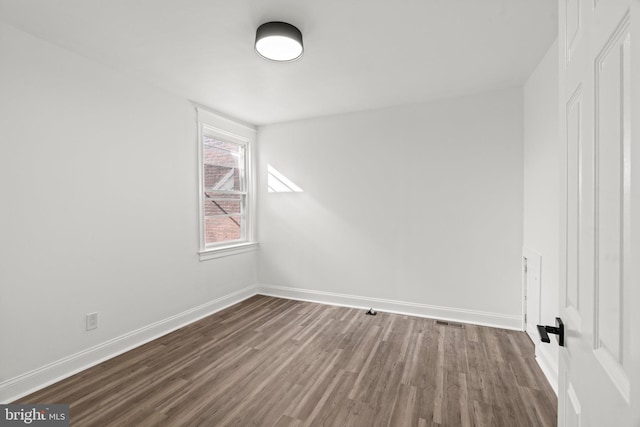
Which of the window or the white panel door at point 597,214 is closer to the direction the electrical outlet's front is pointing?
the white panel door

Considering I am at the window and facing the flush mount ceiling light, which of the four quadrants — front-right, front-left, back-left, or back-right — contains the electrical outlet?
front-right

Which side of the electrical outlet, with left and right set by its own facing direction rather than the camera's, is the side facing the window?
left

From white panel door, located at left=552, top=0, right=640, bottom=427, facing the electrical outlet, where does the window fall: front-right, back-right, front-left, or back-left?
front-right

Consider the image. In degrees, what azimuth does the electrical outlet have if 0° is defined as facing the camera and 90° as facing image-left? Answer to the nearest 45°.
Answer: approximately 315°

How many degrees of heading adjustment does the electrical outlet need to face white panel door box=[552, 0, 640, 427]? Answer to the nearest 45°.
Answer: approximately 45° to its right
